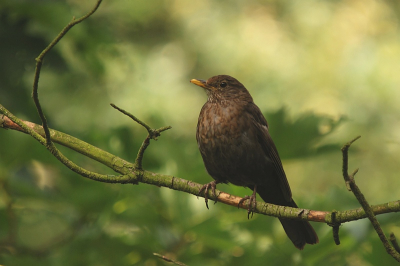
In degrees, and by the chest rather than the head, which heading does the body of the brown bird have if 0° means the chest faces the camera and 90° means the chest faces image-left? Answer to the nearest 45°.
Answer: approximately 45°
